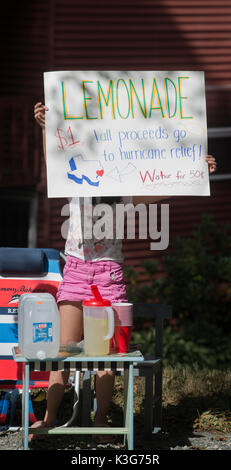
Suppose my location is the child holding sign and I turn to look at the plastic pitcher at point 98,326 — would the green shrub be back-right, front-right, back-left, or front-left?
back-left

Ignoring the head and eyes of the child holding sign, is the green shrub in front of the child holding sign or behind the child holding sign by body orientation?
behind

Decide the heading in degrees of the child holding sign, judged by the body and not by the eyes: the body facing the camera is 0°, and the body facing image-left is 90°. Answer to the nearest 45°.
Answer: approximately 0°
